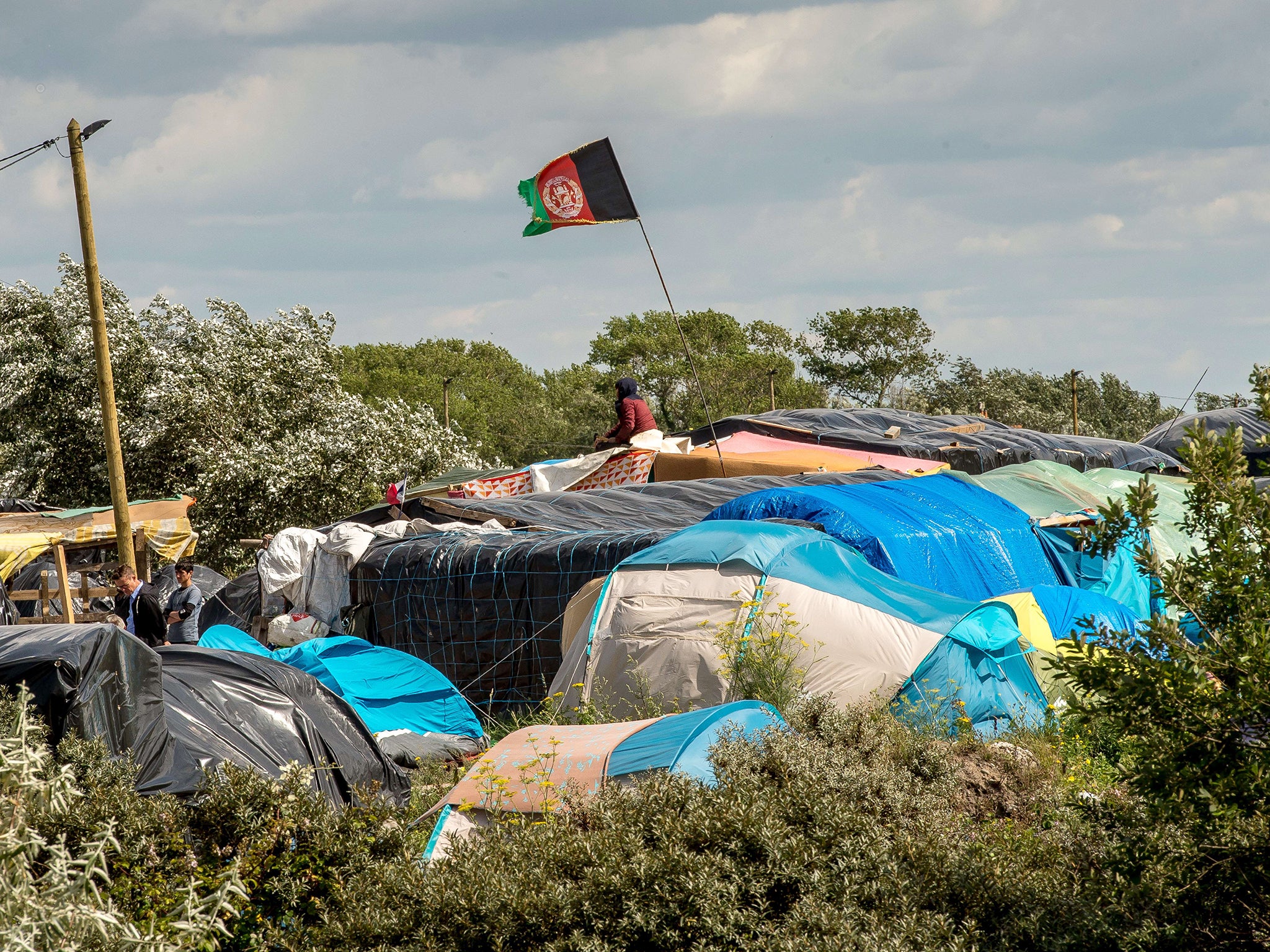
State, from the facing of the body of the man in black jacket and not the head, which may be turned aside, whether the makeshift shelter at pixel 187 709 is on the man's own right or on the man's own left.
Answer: on the man's own left

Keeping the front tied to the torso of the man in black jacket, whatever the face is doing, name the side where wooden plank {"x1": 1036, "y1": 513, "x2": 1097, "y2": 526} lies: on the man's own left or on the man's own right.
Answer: on the man's own left

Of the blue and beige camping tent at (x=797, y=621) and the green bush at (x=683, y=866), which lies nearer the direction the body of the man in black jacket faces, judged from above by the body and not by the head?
the green bush

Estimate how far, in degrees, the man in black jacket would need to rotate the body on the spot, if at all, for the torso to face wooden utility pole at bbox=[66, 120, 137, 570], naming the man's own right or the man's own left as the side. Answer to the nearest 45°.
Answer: approximately 135° to the man's own right

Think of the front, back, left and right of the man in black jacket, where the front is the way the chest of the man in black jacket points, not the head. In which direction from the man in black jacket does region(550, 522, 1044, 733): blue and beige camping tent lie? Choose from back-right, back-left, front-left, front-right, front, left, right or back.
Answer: left

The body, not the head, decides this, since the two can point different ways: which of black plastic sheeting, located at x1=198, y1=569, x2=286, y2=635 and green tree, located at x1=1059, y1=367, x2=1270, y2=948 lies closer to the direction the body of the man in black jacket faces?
the green tree

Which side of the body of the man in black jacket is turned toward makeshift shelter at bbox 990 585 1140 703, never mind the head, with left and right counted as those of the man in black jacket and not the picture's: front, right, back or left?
left

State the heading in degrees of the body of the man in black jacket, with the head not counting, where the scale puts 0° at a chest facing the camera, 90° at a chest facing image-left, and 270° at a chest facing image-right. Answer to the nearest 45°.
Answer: approximately 45°

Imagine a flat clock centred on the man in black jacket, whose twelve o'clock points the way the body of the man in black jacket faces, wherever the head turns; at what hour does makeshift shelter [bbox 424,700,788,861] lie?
The makeshift shelter is roughly at 10 o'clock from the man in black jacket.

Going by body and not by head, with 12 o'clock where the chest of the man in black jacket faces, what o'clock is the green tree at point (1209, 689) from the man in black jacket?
The green tree is roughly at 10 o'clock from the man in black jacket.

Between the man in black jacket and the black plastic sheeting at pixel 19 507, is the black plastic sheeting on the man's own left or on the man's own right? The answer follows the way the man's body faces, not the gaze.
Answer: on the man's own right

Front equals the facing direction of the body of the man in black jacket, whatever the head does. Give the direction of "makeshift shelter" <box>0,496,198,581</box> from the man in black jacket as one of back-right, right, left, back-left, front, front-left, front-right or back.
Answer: back-right

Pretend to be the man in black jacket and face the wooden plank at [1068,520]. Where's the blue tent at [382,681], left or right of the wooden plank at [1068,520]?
right

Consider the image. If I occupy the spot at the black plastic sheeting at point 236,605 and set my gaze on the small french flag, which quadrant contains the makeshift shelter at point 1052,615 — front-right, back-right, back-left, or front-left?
front-right

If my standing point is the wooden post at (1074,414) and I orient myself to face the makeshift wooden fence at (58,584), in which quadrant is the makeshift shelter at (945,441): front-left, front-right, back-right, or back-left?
front-left

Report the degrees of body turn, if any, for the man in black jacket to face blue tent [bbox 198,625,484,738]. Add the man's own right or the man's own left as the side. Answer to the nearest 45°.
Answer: approximately 90° to the man's own left
